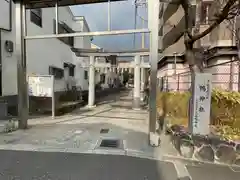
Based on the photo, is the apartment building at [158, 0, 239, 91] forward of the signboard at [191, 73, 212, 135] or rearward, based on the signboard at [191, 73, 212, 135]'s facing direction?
rearward

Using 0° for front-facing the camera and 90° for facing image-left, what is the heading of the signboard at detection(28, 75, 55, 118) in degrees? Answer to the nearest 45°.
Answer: approximately 0°

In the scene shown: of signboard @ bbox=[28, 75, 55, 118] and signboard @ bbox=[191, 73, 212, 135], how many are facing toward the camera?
2

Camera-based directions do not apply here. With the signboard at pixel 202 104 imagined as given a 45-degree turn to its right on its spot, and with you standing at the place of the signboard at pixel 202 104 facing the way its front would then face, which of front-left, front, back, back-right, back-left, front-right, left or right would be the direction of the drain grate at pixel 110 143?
front-right

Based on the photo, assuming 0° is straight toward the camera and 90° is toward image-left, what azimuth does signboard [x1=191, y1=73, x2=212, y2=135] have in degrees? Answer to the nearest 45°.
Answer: approximately 0°

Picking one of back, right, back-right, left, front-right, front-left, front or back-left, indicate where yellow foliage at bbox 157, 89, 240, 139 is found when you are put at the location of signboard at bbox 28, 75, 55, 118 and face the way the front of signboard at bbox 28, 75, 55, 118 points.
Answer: front-left

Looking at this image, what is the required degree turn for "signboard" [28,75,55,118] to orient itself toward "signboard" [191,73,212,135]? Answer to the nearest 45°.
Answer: approximately 45° to its left

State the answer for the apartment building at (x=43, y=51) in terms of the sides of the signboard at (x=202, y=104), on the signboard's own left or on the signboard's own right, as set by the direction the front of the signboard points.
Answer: on the signboard's own right

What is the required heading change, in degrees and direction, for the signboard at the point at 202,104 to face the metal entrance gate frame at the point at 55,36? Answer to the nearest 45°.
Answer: approximately 90° to its right

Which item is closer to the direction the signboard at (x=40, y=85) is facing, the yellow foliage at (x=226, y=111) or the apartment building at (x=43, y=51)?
the yellow foliage
